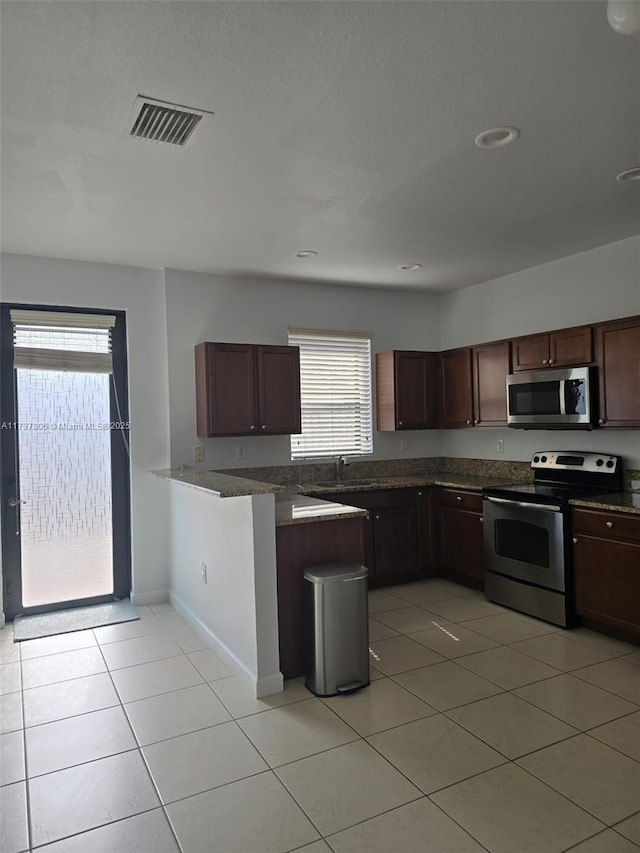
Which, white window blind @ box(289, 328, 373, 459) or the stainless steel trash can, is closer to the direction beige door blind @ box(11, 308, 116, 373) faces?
the stainless steel trash can

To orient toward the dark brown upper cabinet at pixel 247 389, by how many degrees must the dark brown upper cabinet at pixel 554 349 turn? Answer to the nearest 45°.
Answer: approximately 45° to its right

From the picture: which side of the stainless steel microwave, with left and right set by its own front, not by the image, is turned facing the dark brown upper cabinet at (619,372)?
left

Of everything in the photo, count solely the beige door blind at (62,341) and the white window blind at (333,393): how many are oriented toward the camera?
2

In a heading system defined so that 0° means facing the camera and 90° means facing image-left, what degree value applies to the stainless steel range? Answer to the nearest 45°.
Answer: approximately 45°

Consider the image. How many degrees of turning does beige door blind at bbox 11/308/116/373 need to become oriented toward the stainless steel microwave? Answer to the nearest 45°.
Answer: approximately 45° to its left
